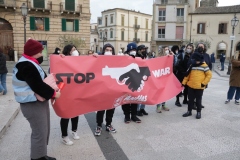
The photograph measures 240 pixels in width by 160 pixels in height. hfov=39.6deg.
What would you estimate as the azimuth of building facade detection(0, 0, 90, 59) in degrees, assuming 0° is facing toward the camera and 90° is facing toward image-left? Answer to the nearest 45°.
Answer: approximately 0°

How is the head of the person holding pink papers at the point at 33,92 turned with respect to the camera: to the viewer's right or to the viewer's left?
to the viewer's right

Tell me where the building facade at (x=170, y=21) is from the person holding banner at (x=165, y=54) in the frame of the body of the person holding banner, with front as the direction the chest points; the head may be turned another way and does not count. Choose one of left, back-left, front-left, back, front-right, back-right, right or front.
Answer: back

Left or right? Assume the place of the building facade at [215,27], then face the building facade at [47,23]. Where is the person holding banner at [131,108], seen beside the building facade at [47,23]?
left

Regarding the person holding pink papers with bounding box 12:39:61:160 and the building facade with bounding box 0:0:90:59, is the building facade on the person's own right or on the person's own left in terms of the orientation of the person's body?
on the person's own left

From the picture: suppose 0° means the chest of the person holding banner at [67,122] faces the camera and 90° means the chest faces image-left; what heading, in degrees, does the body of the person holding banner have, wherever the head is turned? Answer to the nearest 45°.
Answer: approximately 315°

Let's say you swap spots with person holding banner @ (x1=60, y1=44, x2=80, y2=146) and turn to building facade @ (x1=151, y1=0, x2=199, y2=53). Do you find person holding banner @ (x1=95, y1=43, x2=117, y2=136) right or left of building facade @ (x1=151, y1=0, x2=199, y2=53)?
right
